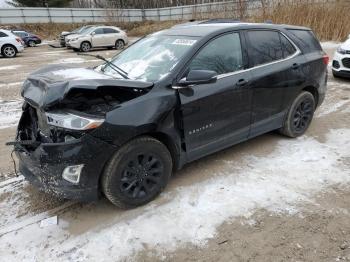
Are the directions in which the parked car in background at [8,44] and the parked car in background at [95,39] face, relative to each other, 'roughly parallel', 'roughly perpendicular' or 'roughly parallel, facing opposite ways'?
roughly parallel

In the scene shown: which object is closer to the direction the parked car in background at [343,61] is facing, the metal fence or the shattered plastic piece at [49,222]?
the shattered plastic piece

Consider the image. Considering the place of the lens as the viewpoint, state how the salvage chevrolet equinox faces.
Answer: facing the viewer and to the left of the viewer

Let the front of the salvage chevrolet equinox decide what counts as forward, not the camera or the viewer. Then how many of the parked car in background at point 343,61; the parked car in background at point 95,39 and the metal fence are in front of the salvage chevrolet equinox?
0

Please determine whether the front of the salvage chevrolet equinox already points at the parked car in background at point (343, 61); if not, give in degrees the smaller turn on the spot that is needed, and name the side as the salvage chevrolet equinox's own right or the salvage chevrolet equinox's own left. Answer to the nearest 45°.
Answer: approximately 180°

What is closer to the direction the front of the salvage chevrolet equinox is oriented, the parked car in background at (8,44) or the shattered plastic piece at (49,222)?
the shattered plastic piece

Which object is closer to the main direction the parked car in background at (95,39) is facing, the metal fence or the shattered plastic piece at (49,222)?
the shattered plastic piece

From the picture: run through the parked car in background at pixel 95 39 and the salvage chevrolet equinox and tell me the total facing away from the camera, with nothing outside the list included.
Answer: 0

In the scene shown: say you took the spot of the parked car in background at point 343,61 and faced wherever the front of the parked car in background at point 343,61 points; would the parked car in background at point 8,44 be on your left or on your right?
on your right

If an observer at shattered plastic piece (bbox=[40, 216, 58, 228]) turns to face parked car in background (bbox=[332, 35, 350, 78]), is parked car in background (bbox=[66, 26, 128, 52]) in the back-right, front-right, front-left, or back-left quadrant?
front-left

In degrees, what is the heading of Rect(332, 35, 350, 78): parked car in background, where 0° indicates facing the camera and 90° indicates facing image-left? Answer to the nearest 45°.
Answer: approximately 45°

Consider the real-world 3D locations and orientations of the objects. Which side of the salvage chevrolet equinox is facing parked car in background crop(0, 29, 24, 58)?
right

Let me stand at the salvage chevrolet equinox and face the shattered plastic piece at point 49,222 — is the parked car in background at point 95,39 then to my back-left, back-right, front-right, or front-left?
back-right

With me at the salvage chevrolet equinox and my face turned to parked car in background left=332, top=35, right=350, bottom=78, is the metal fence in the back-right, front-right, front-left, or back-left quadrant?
front-left

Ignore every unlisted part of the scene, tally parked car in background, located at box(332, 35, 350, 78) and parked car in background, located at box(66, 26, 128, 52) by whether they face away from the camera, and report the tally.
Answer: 0
